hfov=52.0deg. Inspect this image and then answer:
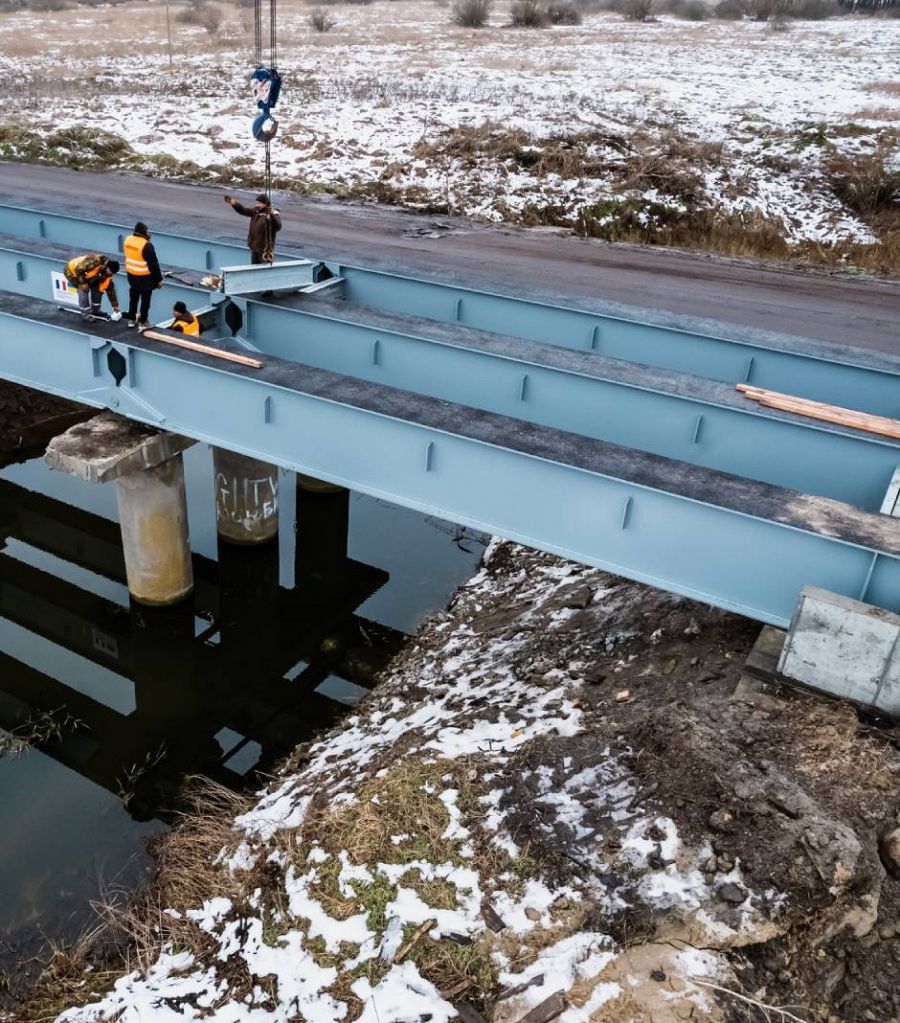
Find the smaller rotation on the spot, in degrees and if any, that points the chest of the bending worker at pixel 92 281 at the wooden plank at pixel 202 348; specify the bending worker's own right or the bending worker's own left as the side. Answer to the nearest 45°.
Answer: approximately 45° to the bending worker's own right

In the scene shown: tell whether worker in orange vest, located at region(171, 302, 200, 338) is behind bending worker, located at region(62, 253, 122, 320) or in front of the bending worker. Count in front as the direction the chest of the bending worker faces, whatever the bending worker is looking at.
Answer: in front

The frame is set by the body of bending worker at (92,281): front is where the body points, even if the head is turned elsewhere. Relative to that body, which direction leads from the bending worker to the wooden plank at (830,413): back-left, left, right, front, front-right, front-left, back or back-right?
front-right
